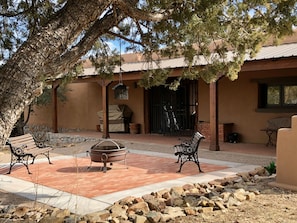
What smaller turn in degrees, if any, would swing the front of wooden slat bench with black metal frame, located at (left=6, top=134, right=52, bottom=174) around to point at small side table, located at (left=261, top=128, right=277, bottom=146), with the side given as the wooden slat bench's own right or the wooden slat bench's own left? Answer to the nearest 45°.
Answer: approximately 45° to the wooden slat bench's own left

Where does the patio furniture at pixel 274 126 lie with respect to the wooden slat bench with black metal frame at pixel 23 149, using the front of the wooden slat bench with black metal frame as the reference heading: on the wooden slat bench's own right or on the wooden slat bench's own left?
on the wooden slat bench's own left

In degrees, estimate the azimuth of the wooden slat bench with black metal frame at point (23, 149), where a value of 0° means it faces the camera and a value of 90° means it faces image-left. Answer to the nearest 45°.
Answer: approximately 315°

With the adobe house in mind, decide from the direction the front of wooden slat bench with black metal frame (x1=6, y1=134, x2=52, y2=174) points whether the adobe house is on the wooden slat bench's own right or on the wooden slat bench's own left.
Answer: on the wooden slat bench's own left
